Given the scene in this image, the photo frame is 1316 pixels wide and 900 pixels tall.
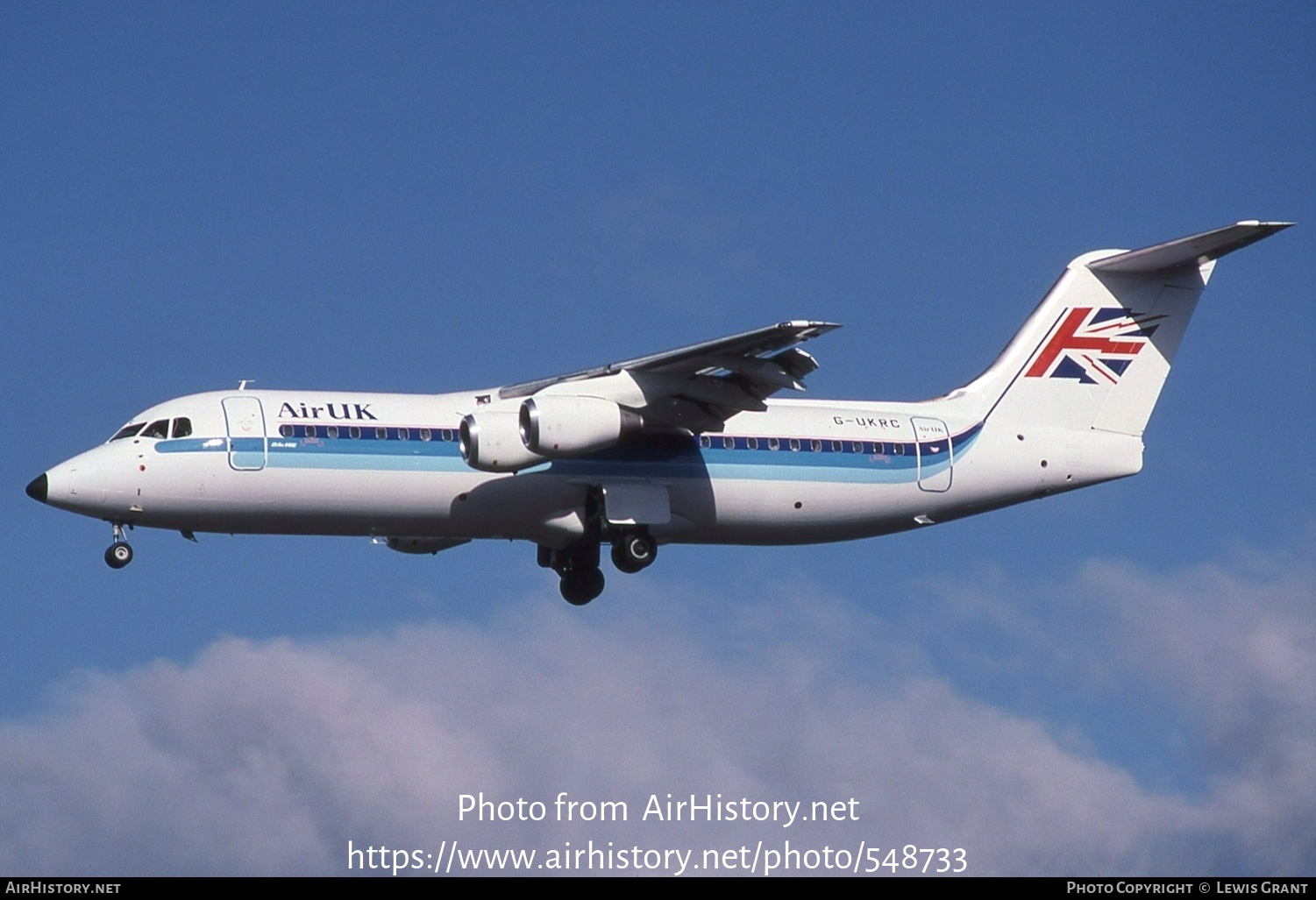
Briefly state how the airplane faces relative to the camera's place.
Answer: facing to the left of the viewer
